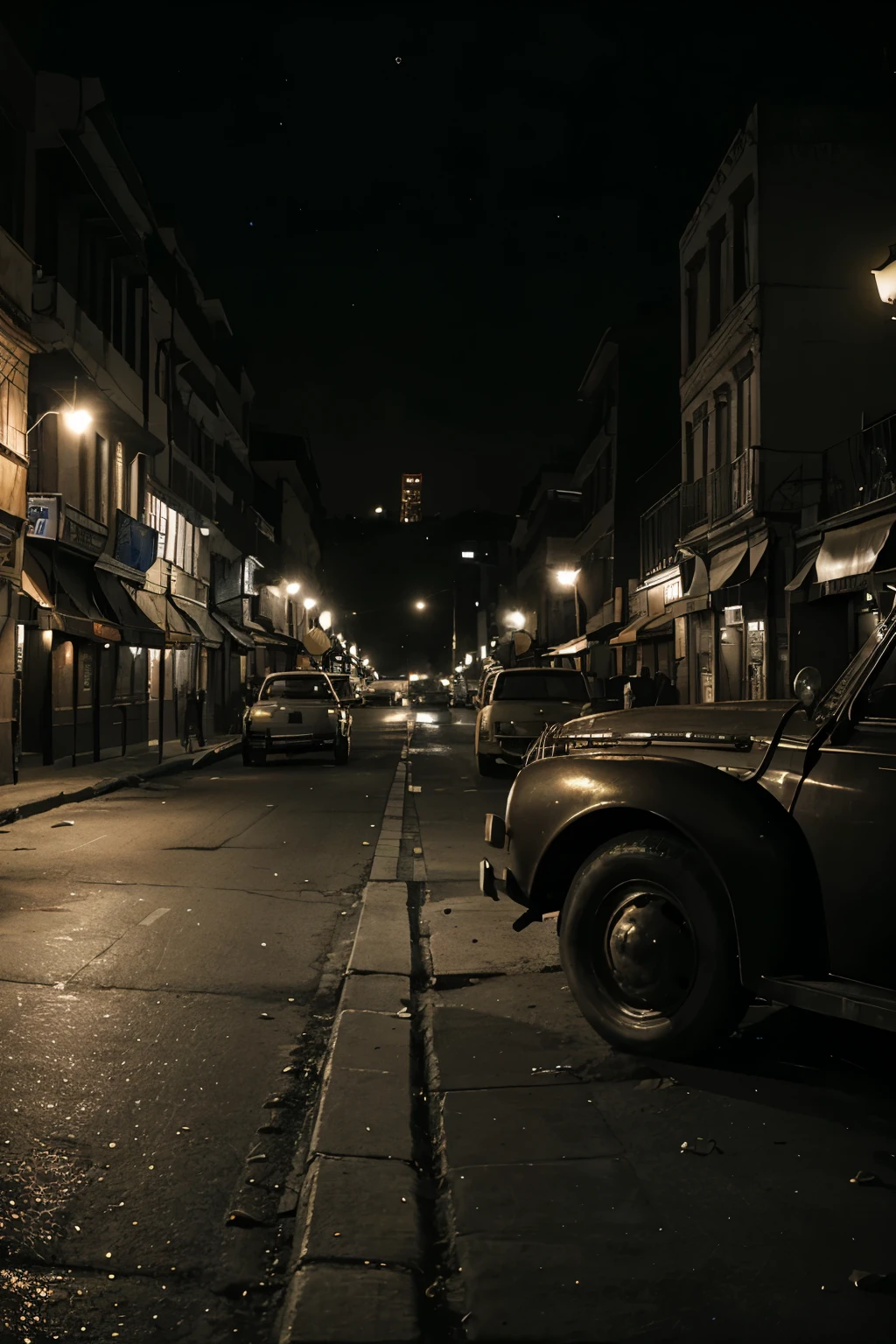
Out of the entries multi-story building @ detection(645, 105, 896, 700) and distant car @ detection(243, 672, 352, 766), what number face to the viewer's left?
1

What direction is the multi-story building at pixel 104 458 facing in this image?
to the viewer's right

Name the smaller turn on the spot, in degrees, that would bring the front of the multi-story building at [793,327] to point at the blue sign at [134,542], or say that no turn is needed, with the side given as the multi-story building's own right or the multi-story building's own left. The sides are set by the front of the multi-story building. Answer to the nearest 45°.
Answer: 0° — it already faces it

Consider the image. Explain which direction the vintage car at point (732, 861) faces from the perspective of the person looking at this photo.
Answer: facing to the left of the viewer

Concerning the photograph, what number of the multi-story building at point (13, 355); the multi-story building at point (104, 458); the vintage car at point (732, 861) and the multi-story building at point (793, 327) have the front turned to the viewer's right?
2

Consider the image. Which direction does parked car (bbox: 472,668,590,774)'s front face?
away from the camera

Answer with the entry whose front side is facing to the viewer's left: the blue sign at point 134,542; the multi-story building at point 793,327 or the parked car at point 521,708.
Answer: the multi-story building

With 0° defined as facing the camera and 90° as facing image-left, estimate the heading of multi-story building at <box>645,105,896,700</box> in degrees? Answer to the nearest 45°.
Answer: approximately 90°

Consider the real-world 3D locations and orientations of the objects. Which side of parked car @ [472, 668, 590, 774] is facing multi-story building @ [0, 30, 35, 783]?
left

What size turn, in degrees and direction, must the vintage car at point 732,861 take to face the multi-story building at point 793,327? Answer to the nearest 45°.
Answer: approximately 90° to its right

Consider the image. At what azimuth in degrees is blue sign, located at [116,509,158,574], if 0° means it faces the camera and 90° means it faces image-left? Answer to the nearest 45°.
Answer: approximately 315°

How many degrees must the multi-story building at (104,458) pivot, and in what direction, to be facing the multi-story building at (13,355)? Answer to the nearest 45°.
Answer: approximately 90° to its right
